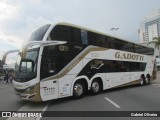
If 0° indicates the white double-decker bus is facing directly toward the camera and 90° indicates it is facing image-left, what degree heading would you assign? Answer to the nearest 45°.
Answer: approximately 45°
